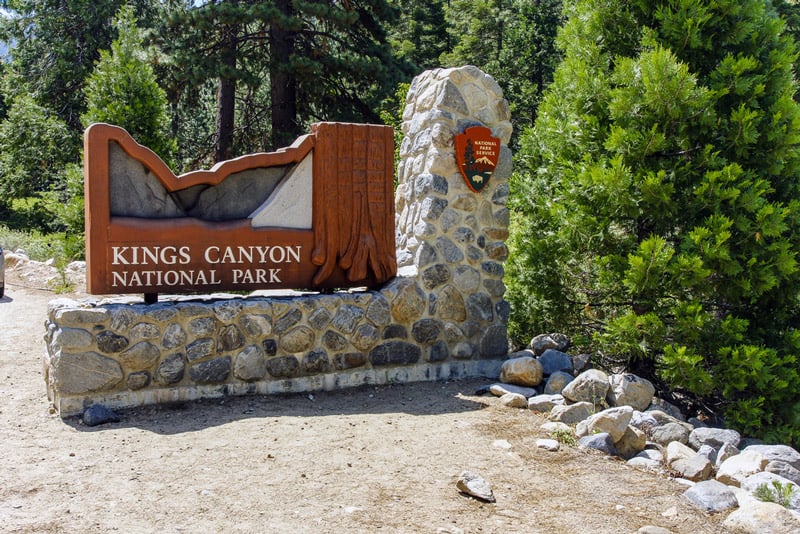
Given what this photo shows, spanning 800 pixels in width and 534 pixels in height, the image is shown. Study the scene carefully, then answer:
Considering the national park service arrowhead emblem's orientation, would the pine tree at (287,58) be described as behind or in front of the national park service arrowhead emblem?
behind

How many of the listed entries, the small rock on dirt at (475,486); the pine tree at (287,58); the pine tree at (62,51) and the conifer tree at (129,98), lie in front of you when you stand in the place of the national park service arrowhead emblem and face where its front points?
1

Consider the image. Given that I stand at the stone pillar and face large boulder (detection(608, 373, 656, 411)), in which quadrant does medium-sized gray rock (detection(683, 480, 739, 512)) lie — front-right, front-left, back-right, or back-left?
front-right

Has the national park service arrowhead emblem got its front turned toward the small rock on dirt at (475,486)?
yes

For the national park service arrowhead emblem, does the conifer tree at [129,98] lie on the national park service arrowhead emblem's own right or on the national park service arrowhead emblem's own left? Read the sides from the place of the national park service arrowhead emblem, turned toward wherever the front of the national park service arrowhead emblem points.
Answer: on the national park service arrowhead emblem's own right

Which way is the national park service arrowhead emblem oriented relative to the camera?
toward the camera

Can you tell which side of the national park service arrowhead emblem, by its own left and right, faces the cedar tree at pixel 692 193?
left

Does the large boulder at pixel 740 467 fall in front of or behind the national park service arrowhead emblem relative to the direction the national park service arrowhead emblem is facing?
in front
